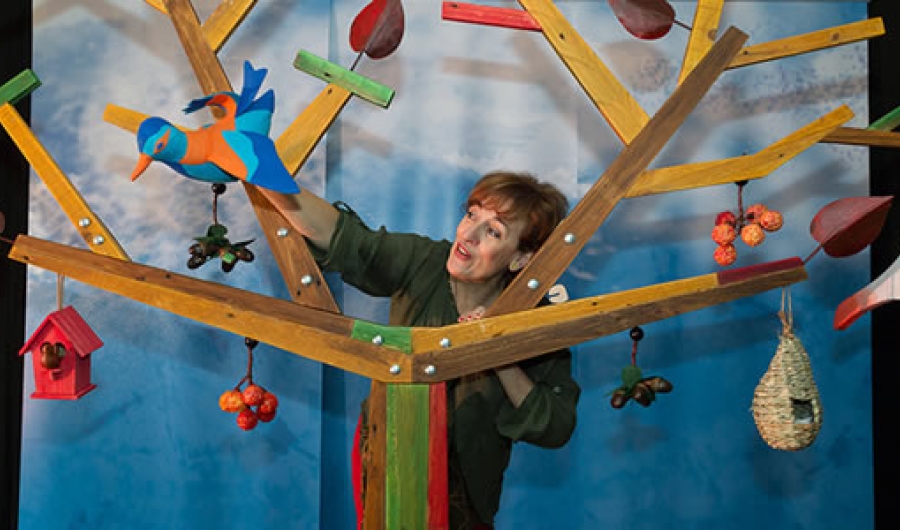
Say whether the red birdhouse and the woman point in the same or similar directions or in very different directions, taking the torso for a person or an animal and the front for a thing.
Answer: same or similar directions

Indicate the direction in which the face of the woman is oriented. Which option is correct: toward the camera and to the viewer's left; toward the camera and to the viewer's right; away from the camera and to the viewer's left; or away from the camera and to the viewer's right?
toward the camera and to the viewer's left

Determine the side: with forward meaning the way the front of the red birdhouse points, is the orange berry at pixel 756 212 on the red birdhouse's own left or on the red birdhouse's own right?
on the red birdhouse's own left

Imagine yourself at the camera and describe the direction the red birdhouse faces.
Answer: facing the viewer and to the left of the viewer

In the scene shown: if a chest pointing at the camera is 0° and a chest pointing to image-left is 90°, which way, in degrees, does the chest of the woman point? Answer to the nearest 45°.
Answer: approximately 45°
